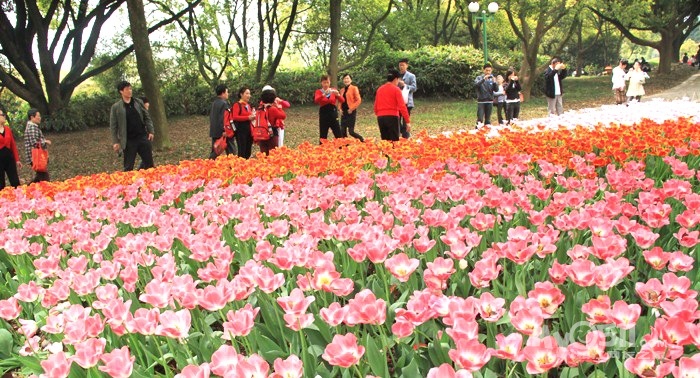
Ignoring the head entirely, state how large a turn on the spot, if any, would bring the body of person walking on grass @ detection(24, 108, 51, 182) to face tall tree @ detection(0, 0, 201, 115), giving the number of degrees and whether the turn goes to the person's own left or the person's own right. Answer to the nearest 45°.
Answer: approximately 90° to the person's own left

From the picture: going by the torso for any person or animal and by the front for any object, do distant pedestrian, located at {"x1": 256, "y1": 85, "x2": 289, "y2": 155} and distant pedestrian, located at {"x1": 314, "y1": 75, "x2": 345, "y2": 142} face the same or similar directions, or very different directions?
very different directions

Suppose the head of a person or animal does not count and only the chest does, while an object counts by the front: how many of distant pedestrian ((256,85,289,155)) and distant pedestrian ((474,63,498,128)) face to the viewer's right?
0

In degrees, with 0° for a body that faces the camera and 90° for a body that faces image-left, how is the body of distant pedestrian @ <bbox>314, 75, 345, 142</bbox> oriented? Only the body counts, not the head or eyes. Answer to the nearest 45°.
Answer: approximately 0°

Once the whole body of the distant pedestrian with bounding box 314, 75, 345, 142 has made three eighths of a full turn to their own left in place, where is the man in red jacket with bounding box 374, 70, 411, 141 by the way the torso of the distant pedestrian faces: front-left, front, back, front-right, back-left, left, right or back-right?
right

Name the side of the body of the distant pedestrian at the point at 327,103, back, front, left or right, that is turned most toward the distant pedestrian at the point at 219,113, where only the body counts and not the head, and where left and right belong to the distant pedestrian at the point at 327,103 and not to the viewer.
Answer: right

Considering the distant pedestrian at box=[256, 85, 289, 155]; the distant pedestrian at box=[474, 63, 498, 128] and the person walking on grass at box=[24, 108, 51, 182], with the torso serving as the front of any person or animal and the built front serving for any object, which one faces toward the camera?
the distant pedestrian at box=[474, 63, 498, 128]

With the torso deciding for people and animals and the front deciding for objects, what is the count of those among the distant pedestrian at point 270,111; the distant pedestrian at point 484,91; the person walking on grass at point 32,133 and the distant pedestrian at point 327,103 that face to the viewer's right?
1

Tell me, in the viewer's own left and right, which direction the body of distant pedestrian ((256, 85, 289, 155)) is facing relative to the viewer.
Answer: facing away from the viewer

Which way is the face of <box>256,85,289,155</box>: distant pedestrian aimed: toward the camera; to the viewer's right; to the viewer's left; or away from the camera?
away from the camera

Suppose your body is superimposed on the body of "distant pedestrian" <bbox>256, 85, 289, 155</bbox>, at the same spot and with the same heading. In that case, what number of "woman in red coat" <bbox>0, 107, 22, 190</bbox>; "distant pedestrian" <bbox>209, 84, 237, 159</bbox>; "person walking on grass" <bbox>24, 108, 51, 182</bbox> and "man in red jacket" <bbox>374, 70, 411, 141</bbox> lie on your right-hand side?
1
